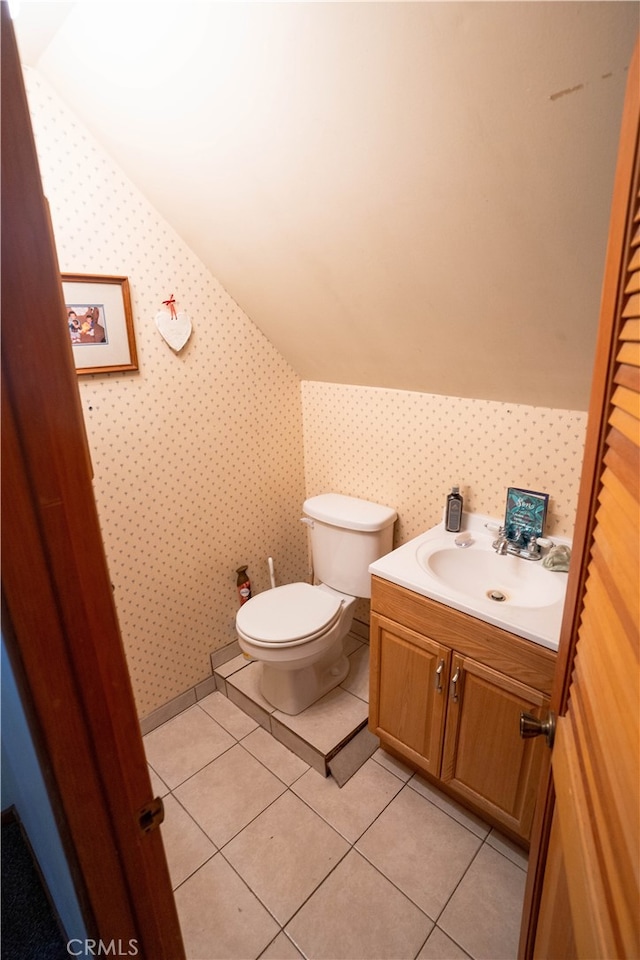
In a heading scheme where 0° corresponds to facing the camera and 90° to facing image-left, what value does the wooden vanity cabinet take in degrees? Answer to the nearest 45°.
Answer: approximately 45°

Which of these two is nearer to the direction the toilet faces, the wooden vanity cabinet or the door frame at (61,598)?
the door frame

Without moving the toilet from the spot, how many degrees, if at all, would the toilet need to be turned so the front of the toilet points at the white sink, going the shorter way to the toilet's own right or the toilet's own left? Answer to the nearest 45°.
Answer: approximately 90° to the toilet's own left

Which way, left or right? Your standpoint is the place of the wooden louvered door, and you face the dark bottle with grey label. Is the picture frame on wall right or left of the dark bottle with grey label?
left

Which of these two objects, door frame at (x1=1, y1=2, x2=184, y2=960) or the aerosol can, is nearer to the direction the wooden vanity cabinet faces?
the door frame

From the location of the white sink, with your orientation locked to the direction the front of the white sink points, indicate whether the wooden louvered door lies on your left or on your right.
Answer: on your left
